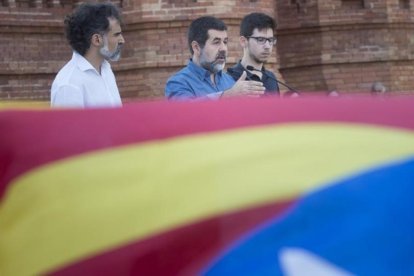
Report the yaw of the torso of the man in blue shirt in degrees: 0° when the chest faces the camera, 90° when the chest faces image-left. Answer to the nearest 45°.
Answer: approximately 315°

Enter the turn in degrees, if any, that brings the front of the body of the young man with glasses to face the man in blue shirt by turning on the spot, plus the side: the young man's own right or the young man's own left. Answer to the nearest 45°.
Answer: approximately 90° to the young man's own right

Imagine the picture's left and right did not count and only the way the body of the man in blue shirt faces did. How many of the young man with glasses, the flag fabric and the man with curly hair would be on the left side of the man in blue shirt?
1

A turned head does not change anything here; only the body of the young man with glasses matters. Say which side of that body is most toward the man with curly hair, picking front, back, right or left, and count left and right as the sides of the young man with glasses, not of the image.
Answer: right

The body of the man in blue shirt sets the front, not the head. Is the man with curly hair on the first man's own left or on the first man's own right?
on the first man's own right

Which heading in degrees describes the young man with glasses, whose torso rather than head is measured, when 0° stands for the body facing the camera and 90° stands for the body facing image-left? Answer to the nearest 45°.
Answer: approximately 315°

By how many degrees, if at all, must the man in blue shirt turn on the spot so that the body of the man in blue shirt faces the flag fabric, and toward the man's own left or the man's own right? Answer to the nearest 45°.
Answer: approximately 45° to the man's own right

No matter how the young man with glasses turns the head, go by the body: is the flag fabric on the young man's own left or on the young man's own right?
on the young man's own right

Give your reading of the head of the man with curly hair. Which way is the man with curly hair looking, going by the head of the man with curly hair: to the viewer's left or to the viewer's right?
to the viewer's right

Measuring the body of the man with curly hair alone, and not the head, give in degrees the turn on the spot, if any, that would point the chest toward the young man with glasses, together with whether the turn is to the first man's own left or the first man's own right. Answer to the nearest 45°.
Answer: approximately 45° to the first man's own left
